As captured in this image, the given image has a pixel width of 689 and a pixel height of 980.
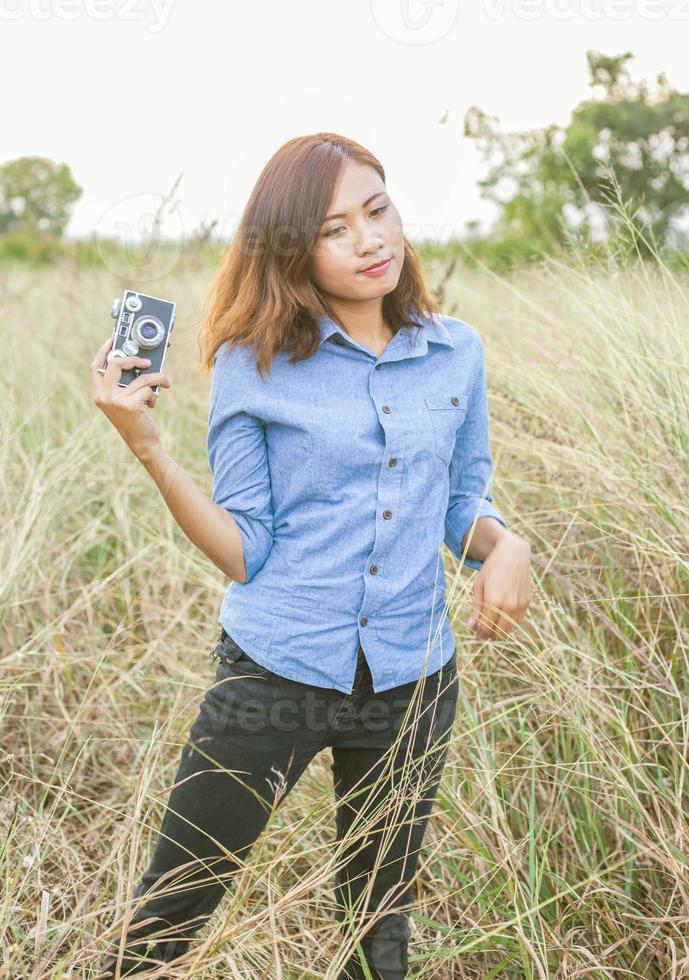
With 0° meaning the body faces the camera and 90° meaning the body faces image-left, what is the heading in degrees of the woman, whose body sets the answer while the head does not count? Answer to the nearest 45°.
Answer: approximately 315°
